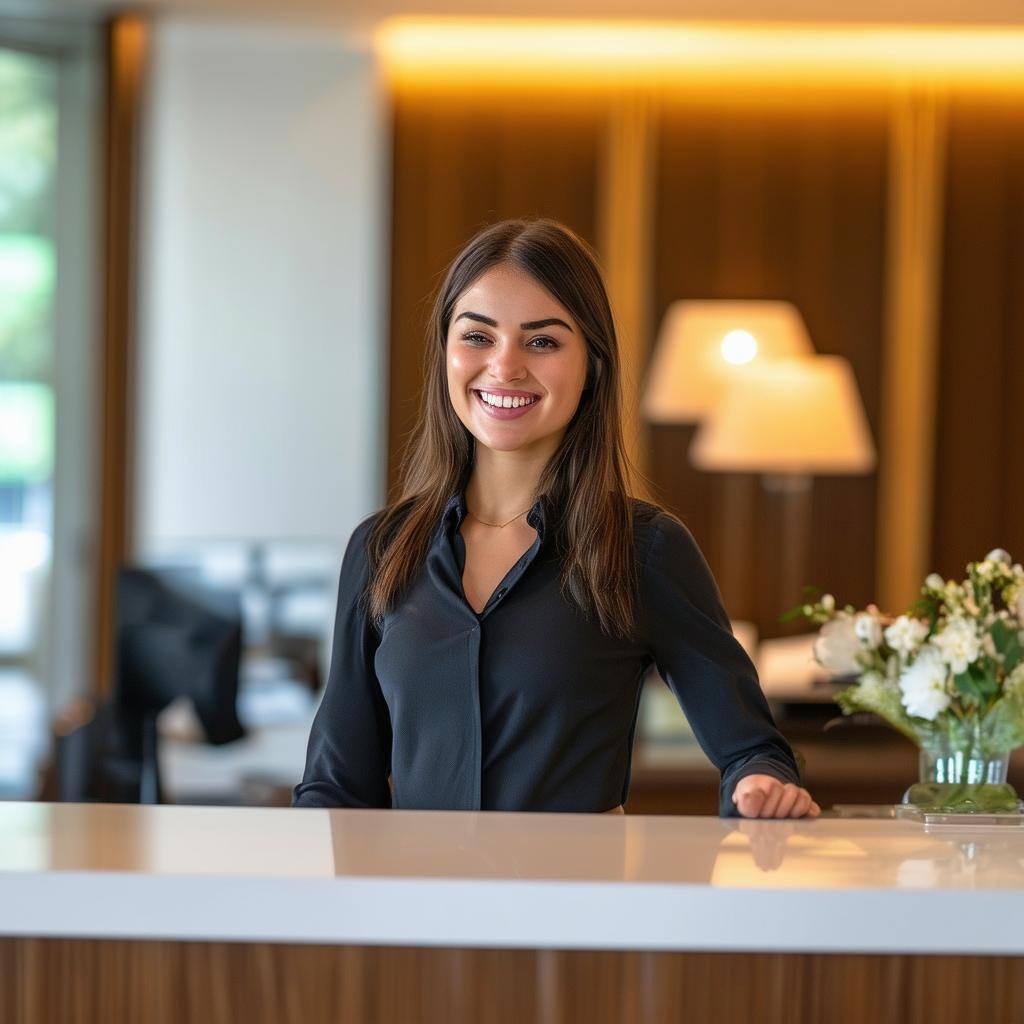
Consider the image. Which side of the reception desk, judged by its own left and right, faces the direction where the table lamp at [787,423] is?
back

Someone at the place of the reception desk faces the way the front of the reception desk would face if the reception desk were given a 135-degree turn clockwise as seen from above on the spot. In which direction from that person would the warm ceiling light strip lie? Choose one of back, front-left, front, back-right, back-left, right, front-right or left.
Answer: front-right

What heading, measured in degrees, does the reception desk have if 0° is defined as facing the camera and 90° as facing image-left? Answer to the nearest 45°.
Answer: approximately 0°

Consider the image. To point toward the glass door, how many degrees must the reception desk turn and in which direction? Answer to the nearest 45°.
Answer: approximately 180°

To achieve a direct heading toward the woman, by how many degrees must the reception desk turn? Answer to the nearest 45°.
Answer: approximately 180°
